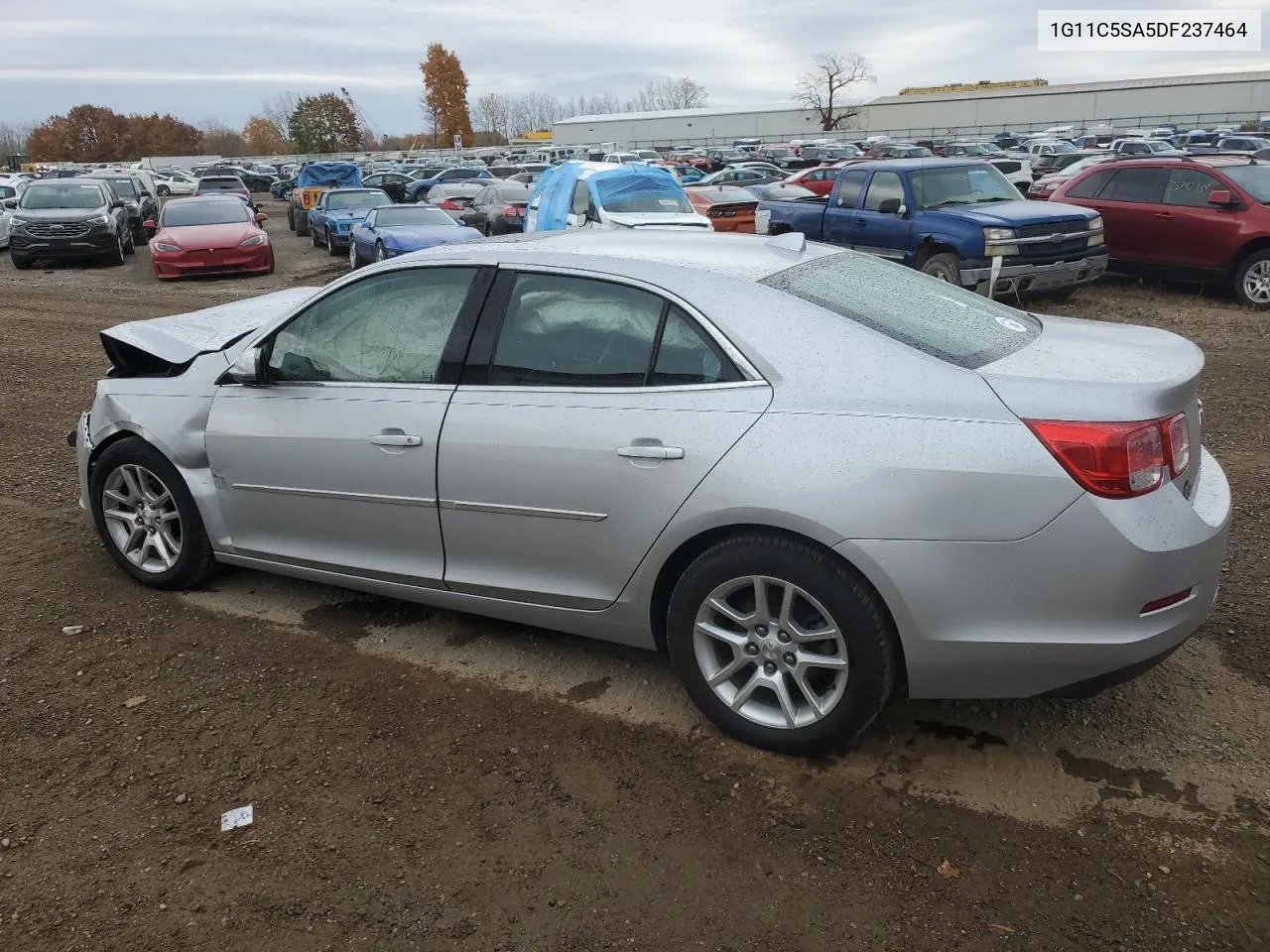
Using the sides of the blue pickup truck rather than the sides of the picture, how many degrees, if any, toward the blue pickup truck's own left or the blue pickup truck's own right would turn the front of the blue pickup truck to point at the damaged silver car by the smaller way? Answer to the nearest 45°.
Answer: approximately 45° to the blue pickup truck's own right

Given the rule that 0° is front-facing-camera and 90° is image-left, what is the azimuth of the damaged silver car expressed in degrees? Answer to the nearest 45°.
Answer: approximately 135°

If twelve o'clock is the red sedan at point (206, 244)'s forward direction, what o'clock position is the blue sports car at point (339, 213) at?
The blue sports car is roughly at 7 o'clock from the red sedan.

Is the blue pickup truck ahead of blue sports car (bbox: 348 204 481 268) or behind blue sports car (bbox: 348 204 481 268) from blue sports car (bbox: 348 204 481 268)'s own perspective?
ahead

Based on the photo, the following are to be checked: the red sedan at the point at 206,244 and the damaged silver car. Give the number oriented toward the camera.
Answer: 1

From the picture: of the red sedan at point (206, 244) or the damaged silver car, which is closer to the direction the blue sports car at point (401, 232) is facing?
the damaged silver car

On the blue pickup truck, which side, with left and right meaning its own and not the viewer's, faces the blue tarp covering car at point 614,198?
back

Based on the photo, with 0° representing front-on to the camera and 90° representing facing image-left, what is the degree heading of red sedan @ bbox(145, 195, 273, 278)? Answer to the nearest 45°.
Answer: approximately 0°

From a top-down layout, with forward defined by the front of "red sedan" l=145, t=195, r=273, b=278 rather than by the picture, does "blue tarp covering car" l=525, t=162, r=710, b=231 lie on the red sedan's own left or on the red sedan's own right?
on the red sedan's own left
